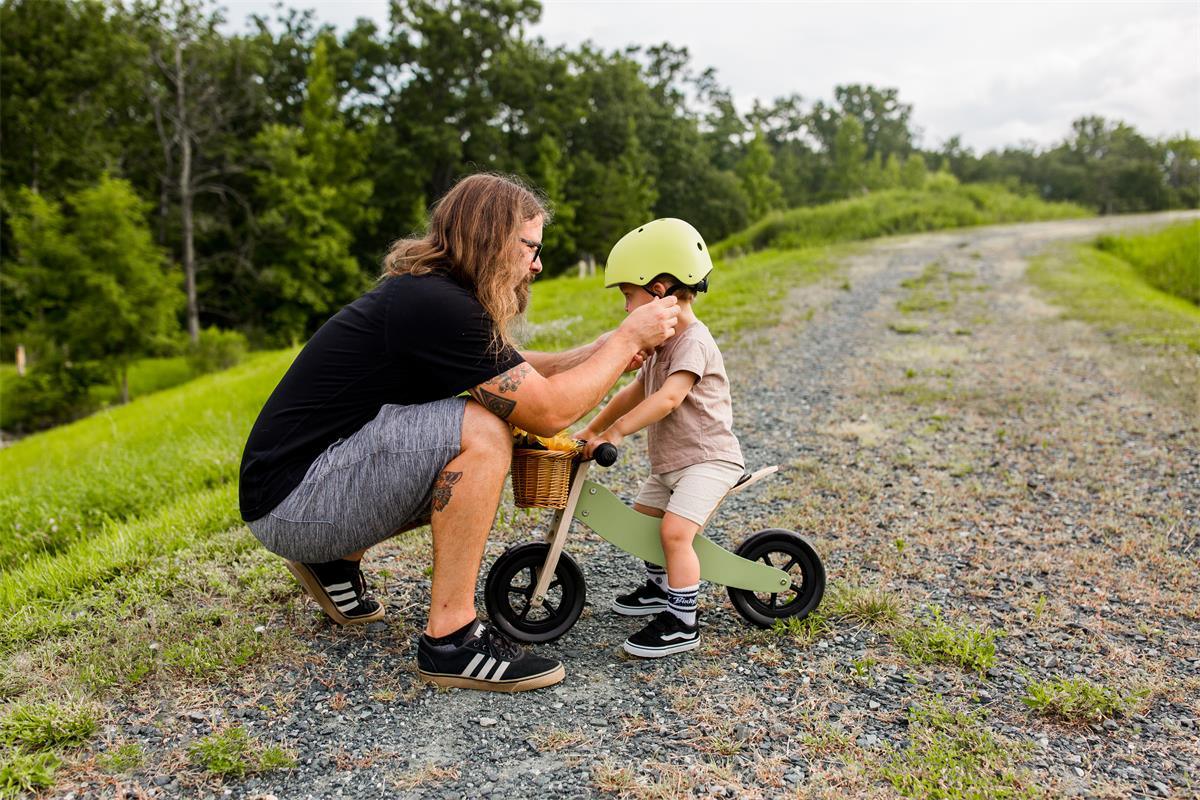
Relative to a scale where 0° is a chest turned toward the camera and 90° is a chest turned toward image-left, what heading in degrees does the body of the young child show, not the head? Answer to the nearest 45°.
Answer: approximately 90°

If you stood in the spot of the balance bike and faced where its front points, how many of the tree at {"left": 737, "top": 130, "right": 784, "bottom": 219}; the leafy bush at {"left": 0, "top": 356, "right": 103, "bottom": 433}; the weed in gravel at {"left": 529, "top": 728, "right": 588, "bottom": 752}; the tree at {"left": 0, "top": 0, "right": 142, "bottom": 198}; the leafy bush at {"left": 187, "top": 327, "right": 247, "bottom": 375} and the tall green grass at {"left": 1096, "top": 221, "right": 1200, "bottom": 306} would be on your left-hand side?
1

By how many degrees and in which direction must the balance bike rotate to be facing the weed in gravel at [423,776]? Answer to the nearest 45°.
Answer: approximately 45° to its left

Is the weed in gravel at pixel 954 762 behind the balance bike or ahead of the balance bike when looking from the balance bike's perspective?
behind

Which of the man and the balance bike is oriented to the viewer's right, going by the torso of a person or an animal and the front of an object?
the man

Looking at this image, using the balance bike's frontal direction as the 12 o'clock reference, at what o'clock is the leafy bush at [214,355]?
The leafy bush is roughly at 2 o'clock from the balance bike.

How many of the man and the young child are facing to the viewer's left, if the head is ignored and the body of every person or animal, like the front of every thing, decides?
1

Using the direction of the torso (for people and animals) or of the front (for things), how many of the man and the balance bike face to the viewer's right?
1

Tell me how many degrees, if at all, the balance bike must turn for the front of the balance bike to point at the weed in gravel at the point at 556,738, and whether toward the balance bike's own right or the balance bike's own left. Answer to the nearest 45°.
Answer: approximately 90° to the balance bike's own left

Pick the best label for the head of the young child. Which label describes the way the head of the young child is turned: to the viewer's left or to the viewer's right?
to the viewer's left

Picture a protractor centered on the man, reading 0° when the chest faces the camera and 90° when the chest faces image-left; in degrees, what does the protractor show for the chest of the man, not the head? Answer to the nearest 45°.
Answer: approximately 270°

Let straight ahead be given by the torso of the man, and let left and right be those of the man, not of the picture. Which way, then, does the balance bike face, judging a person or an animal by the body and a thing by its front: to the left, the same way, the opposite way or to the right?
the opposite way

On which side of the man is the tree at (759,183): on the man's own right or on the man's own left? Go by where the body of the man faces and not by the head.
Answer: on the man's own left

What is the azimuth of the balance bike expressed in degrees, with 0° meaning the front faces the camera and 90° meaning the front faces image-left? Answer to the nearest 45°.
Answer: approximately 90°

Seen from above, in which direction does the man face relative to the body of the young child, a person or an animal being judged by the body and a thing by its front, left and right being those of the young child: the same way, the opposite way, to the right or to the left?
the opposite way

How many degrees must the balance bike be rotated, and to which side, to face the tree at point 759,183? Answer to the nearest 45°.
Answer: approximately 90° to its right
